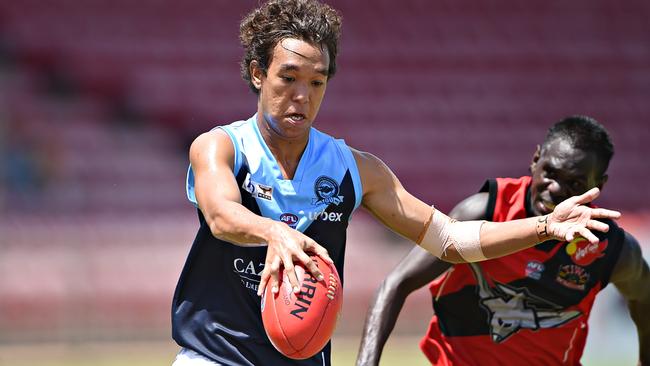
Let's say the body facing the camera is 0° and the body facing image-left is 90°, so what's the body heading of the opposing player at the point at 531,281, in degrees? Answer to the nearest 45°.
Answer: approximately 0°
